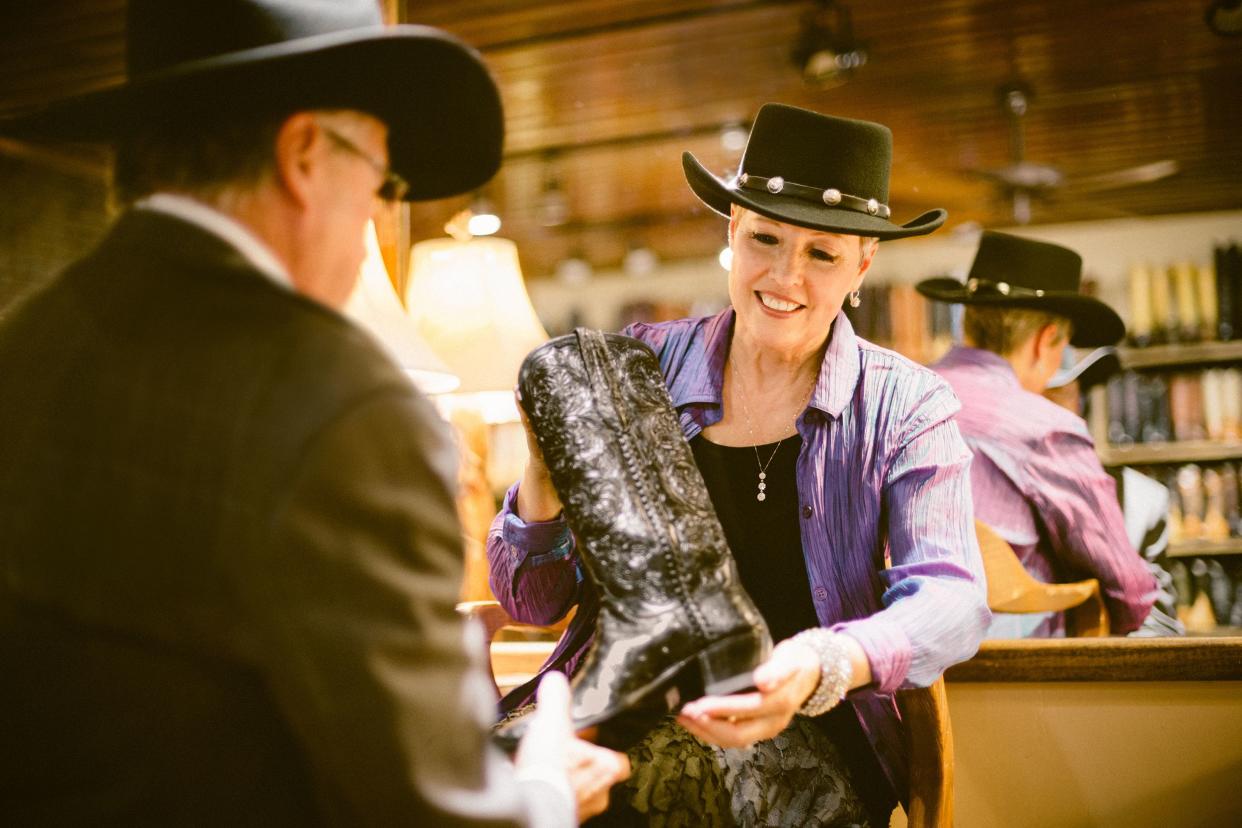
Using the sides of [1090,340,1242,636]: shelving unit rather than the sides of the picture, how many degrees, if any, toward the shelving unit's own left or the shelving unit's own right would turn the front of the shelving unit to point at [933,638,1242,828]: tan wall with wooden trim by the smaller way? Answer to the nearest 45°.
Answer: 0° — it already faces it

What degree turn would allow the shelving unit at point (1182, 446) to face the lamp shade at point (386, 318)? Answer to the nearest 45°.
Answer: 0° — it already faces it

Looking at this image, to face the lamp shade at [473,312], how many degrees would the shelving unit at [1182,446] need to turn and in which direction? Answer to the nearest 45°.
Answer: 0° — it already faces it

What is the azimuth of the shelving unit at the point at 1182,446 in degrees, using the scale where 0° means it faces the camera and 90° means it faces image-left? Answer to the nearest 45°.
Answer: approximately 0°
